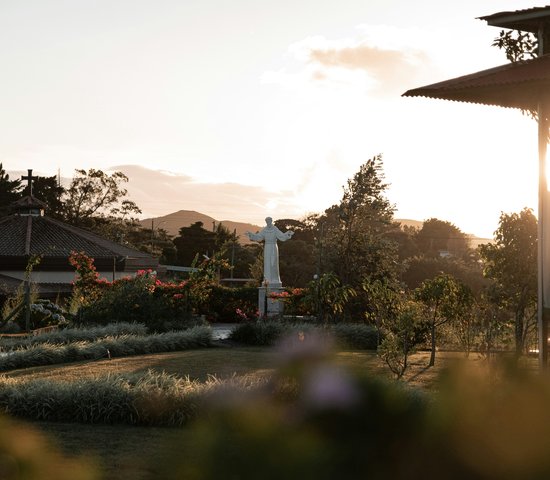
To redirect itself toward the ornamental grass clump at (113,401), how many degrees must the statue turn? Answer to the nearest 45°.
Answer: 0° — it already faces it

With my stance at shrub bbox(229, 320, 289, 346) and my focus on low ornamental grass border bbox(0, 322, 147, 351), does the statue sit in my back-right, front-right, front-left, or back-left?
back-right

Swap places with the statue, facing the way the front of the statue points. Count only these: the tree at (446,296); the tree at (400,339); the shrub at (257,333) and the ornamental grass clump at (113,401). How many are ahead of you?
4

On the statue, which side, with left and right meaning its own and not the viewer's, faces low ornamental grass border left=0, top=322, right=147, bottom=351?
front

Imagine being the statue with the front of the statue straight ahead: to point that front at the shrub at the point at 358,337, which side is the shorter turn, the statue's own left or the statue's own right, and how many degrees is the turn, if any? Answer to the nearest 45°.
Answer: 0° — it already faces it

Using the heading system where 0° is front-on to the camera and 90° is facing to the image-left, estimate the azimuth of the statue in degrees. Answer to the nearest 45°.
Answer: approximately 0°

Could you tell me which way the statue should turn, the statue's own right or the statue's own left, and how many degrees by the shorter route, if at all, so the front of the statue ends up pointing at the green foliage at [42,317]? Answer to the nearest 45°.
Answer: approximately 45° to the statue's own right

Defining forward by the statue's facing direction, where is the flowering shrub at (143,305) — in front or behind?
in front

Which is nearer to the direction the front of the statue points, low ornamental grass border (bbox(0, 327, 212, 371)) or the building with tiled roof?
the low ornamental grass border

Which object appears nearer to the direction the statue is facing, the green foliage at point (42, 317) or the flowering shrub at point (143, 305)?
the flowering shrub

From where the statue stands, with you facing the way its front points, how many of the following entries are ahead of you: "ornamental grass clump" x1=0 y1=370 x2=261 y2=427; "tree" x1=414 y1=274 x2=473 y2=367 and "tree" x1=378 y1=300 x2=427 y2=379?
3

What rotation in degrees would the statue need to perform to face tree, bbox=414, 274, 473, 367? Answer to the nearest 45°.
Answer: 0° — it already faces it
